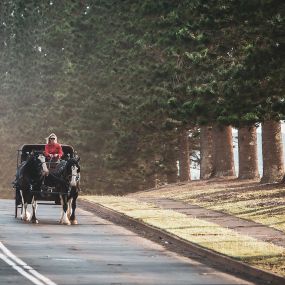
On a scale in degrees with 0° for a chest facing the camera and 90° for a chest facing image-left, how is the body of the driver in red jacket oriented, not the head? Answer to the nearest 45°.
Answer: approximately 0°

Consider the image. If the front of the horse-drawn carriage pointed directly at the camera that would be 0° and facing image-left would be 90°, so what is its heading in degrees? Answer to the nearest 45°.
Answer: approximately 0°
